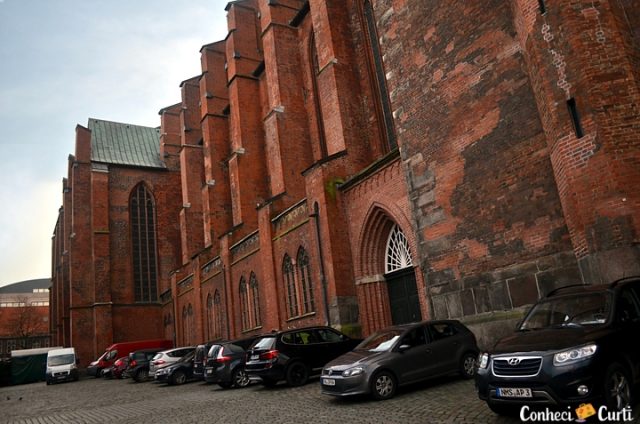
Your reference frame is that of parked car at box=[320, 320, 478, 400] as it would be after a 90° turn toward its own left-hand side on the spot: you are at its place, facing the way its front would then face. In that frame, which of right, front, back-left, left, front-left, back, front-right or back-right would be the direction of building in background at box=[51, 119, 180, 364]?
back

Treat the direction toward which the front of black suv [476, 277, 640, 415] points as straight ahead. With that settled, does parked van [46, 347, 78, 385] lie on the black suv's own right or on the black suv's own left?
on the black suv's own right

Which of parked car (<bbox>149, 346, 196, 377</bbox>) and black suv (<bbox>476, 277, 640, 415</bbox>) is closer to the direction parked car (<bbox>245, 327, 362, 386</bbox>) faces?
the parked car

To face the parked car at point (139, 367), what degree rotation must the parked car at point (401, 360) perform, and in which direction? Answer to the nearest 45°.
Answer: approximately 90° to its right

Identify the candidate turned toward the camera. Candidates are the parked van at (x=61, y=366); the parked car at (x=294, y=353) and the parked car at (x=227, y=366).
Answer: the parked van at (x=61, y=366)

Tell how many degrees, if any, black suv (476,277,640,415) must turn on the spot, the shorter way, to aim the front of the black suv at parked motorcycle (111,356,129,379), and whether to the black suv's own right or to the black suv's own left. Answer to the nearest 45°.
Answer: approximately 90° to the black suv's own right

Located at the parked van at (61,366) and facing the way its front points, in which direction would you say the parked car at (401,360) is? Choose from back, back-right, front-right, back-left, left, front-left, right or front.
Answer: front

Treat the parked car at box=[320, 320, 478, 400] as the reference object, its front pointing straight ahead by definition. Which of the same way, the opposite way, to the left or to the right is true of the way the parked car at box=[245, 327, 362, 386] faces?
the opposite way

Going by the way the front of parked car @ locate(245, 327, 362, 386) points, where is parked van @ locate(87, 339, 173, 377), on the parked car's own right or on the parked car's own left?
on the parked car's own left
